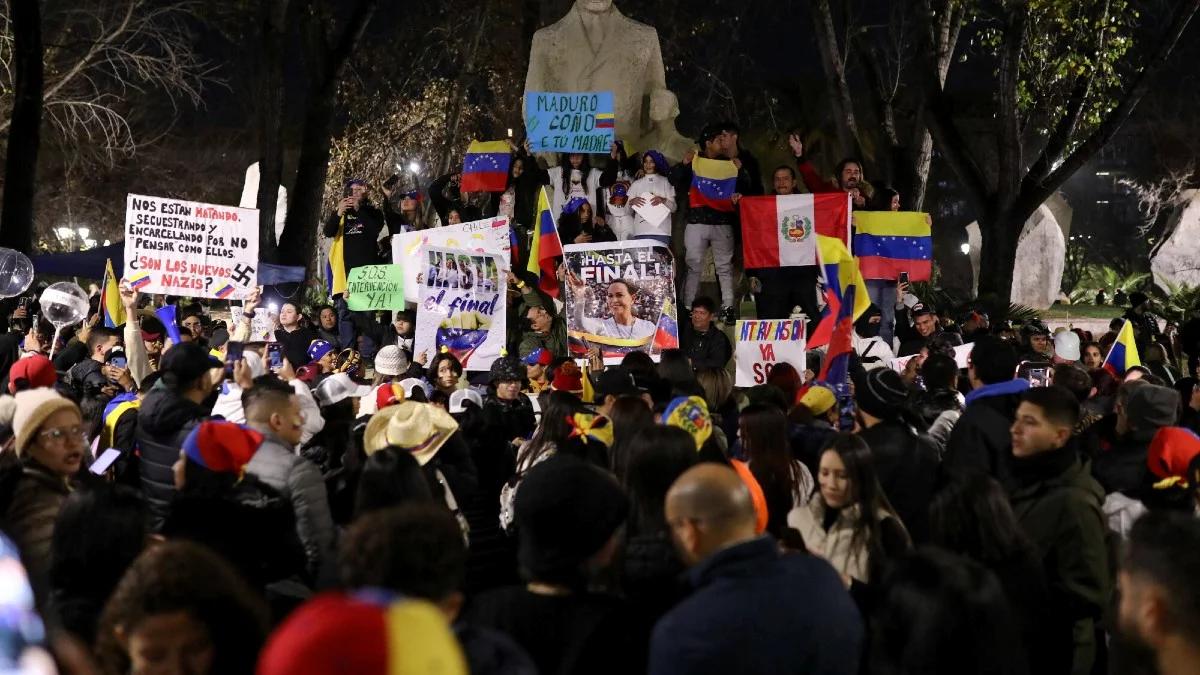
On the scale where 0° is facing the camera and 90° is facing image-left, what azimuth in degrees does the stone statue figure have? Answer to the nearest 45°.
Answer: approximately 0°

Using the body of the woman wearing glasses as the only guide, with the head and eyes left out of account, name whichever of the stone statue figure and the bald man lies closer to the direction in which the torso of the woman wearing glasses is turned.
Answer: the bald man

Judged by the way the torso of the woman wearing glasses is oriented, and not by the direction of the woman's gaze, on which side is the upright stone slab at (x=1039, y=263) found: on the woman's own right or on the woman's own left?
on the woman's own left

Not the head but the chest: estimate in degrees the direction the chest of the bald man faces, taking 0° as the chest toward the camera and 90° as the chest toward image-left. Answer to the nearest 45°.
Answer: approximately 135°

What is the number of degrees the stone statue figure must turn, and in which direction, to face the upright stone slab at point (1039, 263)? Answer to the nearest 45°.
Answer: approximately 135° to its left

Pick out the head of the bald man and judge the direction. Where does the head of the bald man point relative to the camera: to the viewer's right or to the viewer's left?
to the viewer's left

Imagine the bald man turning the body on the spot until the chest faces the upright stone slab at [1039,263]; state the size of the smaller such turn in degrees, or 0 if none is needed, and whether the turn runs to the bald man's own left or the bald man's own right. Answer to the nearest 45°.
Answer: approximately 45° to the bald man's own right

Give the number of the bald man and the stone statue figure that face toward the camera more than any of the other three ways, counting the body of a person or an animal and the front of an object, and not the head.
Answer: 1

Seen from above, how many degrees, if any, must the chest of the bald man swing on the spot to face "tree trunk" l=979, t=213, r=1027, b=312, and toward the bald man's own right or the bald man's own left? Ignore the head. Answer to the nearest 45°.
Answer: approximately 45° to the bald man's own right
